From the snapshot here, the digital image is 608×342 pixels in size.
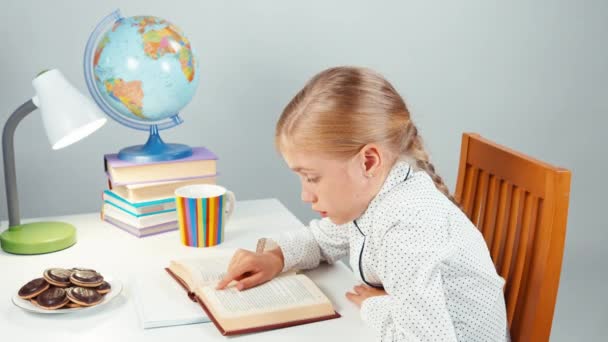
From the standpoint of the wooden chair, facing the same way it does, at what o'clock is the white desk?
The white desk is roughly at 1 o'clock from the wooden chair.

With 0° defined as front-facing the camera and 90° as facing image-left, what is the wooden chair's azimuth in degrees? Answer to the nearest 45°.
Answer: approximately 45°

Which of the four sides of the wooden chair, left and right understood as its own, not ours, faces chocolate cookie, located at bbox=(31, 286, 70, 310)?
front

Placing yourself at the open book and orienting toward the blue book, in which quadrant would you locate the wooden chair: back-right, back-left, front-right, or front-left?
back-right

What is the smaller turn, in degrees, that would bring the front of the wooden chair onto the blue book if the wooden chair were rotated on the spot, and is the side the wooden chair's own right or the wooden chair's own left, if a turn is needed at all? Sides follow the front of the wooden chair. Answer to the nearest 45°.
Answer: approximately 45° to the wooden chair's own right

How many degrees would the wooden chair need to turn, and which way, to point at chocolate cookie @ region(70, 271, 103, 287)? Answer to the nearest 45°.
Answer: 0° — it already faces it

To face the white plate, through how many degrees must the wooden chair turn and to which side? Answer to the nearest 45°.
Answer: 0° — it already faces it
